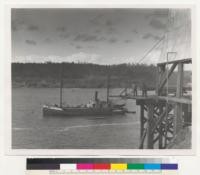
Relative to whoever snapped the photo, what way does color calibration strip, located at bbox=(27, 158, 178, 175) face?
facing the viewer
